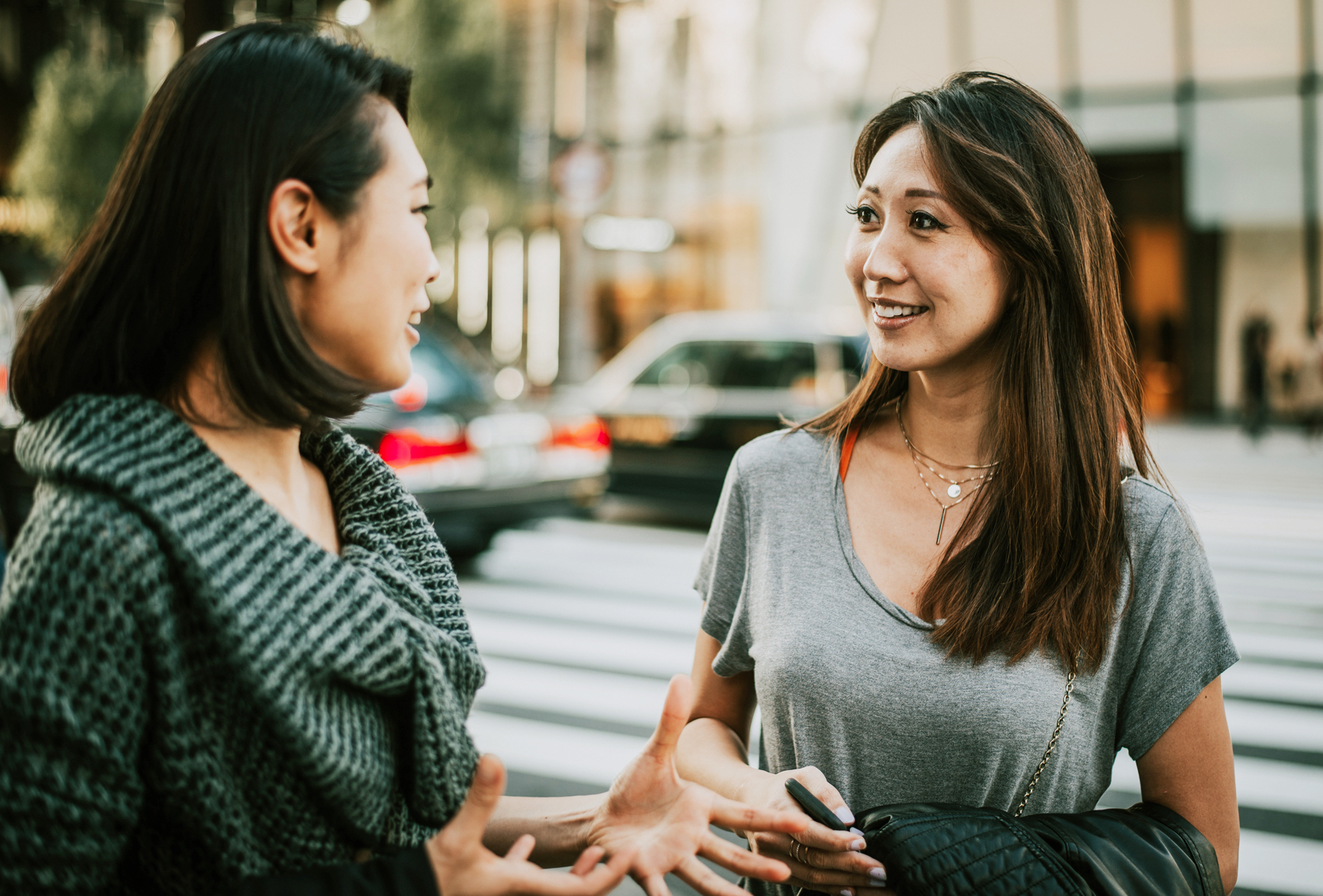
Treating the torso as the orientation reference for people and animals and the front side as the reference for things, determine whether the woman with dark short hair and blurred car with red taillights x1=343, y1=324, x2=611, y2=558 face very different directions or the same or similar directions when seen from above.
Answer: very different directions

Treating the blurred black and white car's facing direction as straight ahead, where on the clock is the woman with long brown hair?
The woman with long brown hair is roughly at 9 o'clock from the blurred black and white car.

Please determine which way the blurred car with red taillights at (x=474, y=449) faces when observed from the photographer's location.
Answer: facing away from the viewer and to the left of the viewer

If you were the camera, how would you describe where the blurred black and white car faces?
facing to the left of the viewer

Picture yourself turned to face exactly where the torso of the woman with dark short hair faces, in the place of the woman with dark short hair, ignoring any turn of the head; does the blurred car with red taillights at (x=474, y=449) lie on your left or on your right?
on your left

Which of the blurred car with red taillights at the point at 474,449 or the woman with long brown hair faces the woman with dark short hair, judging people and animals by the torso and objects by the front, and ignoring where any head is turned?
the woman with long brown hair

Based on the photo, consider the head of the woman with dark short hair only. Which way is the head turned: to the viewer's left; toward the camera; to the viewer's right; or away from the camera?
to the viewer's right

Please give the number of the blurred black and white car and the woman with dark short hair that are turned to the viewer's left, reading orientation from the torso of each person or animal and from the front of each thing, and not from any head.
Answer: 1

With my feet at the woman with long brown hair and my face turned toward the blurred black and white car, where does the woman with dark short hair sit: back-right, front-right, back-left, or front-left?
back-left

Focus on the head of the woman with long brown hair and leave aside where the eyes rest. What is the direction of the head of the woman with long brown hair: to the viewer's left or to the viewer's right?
to the viewer's left

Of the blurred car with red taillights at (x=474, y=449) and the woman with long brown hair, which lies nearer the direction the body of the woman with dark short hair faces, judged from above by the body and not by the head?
the woman with long brown hair
